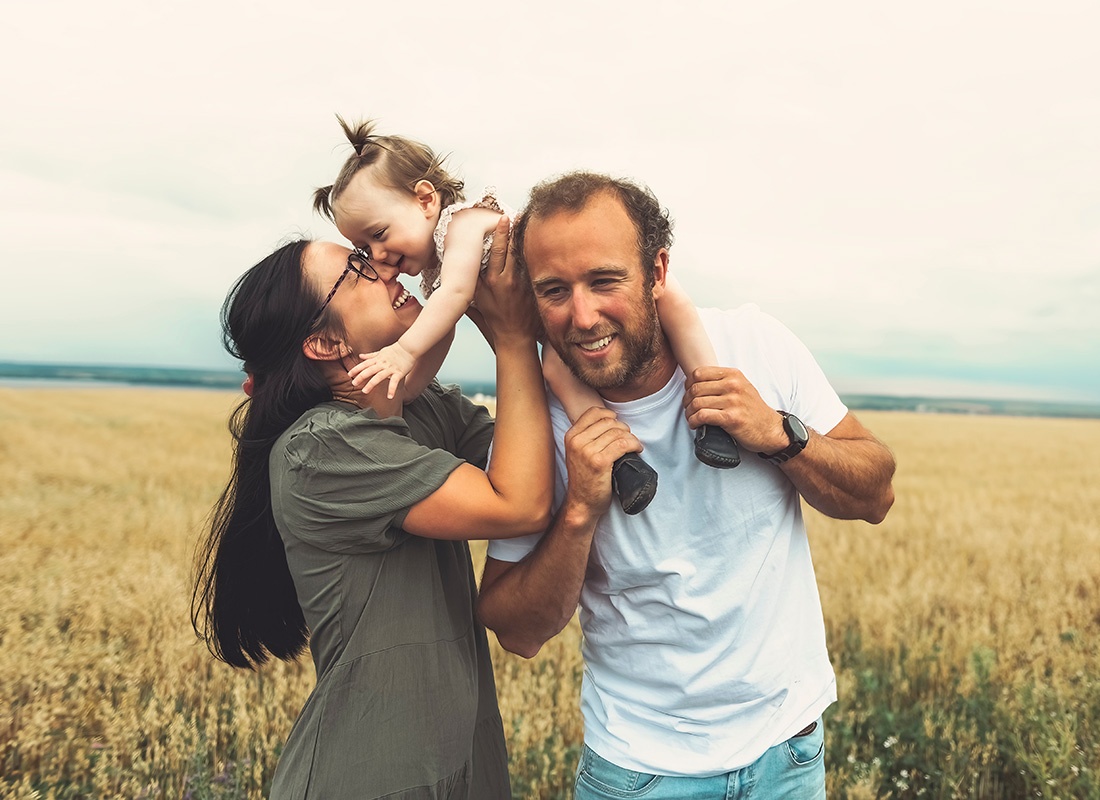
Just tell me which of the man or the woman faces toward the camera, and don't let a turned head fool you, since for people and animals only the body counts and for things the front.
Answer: the man

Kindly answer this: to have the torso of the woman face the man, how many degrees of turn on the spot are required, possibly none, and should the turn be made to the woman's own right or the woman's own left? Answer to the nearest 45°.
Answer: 0° — they already face them

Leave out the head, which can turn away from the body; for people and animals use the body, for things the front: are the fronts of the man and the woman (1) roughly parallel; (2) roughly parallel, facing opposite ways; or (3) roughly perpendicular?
roughly perpendicular

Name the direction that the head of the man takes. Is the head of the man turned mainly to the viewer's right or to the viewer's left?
to the viewer's left

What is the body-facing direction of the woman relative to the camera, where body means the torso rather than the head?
to the viewer's right

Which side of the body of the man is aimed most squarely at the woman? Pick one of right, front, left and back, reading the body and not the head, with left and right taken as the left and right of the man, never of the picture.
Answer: right

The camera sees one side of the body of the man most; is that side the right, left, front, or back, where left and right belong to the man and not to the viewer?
front

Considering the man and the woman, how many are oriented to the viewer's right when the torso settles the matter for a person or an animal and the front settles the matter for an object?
1

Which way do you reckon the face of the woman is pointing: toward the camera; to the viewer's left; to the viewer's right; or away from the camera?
to the viewer's right
